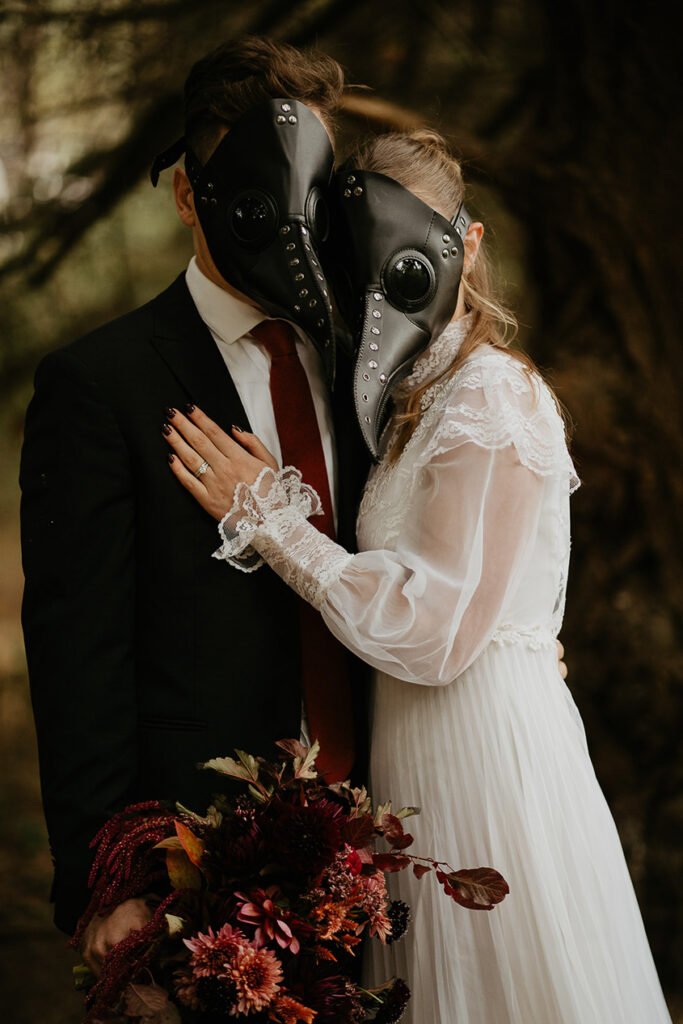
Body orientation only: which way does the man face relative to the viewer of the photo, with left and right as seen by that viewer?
facing the viewer and to the right of the viewer

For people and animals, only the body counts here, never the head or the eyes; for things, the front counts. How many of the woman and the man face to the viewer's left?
1

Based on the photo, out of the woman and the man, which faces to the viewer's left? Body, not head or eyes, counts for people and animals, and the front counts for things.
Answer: the woman

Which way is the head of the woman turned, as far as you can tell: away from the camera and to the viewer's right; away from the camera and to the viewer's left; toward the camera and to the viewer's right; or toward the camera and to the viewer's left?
toward the camera and to the viewer's left

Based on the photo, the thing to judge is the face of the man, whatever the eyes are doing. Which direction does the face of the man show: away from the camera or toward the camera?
toward the camera

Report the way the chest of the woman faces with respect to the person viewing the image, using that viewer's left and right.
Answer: facing to the left of the viewer
